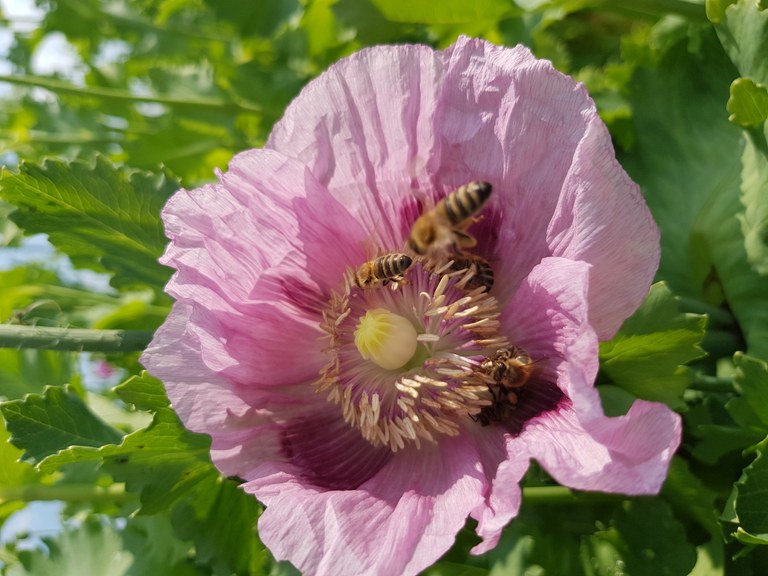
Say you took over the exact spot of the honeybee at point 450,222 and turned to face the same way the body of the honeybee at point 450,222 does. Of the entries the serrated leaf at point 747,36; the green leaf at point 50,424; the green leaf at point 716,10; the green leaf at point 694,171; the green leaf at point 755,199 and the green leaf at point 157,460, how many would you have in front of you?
2

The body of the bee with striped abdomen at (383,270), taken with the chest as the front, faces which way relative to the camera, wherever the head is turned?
to the viewer's left

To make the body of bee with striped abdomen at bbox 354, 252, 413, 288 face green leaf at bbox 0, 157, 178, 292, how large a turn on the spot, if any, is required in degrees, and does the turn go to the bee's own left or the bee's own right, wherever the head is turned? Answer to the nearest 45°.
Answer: approximately 45° to the bee's own right

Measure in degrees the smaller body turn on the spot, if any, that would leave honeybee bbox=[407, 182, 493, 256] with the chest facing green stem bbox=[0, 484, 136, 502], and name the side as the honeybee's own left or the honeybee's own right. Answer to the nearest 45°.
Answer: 0° — it already faces it

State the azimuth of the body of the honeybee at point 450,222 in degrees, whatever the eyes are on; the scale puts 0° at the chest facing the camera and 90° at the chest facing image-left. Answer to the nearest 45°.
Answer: approximately 90°
